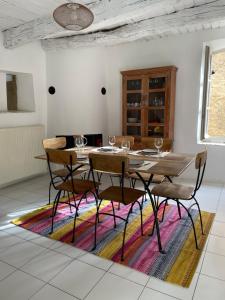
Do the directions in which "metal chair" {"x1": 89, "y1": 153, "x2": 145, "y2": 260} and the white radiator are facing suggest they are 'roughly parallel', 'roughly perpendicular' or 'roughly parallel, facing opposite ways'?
roughly perpendicular

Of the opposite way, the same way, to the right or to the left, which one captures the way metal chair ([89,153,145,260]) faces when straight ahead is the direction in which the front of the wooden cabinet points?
the opposite way

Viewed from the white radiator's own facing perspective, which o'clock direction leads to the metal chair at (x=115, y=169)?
The metal chair is roughly at 1 o'clock from the white radiator.

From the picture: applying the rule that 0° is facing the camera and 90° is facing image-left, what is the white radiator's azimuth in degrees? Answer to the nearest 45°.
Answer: approximately 315°

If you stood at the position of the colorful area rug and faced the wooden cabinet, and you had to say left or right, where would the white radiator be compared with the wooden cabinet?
left

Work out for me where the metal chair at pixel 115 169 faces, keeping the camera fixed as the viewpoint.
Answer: facing away from the viewer and to the right of the viewer

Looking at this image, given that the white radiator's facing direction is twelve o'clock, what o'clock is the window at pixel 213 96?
The window is roughly at 11 o'clock from the white radiator.

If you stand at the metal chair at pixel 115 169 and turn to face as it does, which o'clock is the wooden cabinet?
The wooden cabinet is roughly at 11 o'clock from the metal chair.

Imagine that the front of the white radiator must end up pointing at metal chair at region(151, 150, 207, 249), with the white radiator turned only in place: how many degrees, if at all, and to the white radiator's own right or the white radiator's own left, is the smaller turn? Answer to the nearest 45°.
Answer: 0° — it already faces it

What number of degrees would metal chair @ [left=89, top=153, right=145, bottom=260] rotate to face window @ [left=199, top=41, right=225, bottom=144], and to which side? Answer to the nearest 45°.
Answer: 0° — it already faces it
